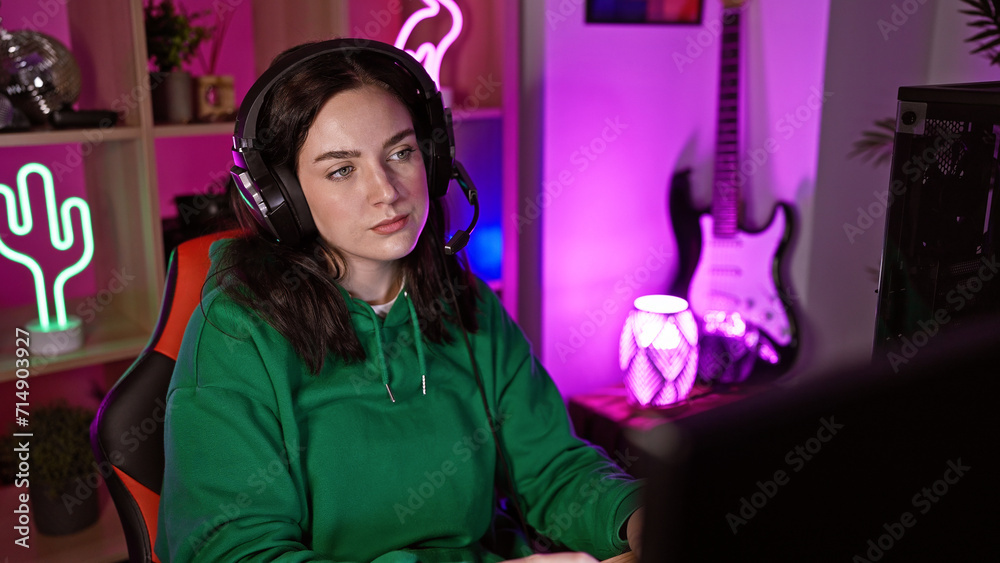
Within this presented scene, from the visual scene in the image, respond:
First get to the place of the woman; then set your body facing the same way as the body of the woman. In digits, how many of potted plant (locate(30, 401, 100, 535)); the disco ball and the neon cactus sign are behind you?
3

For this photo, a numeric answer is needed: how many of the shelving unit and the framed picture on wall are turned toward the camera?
2

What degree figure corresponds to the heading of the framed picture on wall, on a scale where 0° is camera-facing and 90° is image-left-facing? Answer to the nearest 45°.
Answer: approximately 0°

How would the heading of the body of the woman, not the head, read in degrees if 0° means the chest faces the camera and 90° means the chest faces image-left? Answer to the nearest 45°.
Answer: approximately 315°

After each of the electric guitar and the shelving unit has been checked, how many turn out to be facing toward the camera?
2

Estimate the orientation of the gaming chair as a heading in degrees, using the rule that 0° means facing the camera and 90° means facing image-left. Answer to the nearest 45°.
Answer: approximately 315°

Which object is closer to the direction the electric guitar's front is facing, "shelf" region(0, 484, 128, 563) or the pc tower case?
the pc tower case

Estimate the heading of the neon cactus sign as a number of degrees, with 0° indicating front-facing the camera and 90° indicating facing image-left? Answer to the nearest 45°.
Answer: approximately 0°

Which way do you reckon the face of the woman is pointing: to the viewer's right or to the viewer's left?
to the viewer's right

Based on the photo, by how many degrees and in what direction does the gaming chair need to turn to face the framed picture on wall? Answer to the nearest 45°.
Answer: approximately 90° to its left
